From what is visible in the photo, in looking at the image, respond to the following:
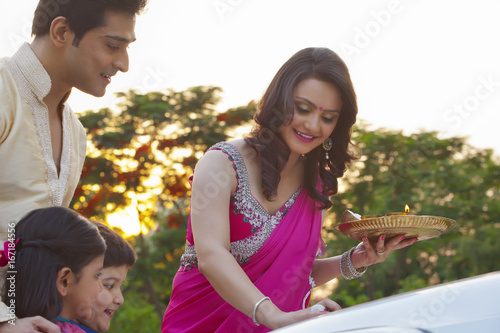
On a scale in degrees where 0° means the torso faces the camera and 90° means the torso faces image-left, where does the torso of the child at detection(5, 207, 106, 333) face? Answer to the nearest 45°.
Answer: approximately 270°

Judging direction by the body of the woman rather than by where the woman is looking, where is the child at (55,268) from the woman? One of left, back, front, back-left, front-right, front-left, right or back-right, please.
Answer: right

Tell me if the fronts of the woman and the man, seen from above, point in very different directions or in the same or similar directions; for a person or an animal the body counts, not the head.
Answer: same or similar directions

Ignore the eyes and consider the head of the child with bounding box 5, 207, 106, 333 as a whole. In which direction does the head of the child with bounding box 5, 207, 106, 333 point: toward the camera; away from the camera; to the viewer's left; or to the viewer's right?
to the viewer's right

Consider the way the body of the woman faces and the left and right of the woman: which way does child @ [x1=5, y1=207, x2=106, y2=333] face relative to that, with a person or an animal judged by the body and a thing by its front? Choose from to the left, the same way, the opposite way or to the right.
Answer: to the left

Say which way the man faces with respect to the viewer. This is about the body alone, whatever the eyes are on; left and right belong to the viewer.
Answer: facing the viewer and to the right of the viewer

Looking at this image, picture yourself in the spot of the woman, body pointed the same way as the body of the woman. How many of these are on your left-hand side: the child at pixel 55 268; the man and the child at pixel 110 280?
0

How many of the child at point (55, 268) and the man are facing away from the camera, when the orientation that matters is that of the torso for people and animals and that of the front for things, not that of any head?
0

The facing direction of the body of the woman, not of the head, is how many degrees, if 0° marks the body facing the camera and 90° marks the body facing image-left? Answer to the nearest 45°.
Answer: approximately 315°

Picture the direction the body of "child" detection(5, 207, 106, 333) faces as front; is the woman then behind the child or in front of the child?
in front
